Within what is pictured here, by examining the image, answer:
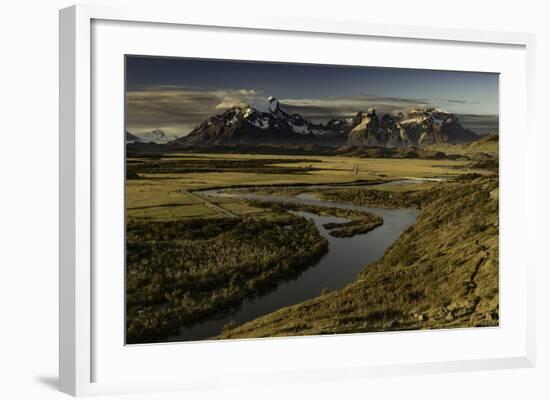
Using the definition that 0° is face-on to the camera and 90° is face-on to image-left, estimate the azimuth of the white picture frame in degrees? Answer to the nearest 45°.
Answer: approximately 315°
